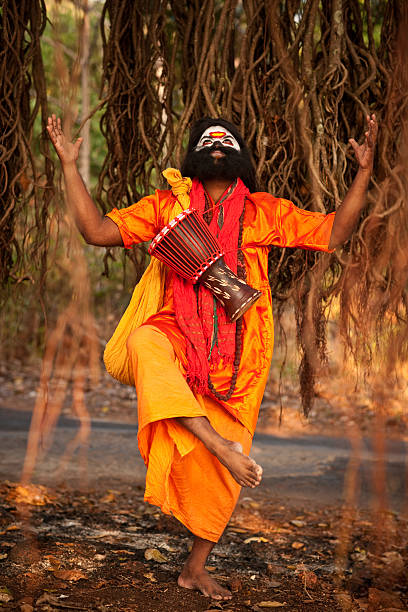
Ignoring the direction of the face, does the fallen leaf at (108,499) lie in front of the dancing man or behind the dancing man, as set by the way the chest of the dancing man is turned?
behind

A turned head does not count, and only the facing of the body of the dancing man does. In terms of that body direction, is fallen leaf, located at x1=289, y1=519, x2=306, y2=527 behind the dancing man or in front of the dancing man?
behind

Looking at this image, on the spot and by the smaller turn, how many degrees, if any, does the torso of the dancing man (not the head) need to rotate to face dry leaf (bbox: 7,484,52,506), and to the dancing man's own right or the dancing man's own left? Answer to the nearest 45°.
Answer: approximately 135° to the dancing man's own right

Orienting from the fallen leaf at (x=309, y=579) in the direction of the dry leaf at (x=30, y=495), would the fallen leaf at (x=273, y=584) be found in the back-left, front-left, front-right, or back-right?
front-left

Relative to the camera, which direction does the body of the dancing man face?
toward the camera

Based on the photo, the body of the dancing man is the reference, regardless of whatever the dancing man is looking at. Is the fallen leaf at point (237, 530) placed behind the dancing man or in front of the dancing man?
behind

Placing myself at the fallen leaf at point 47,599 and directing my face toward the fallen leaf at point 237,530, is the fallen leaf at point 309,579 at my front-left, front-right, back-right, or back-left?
front-right
